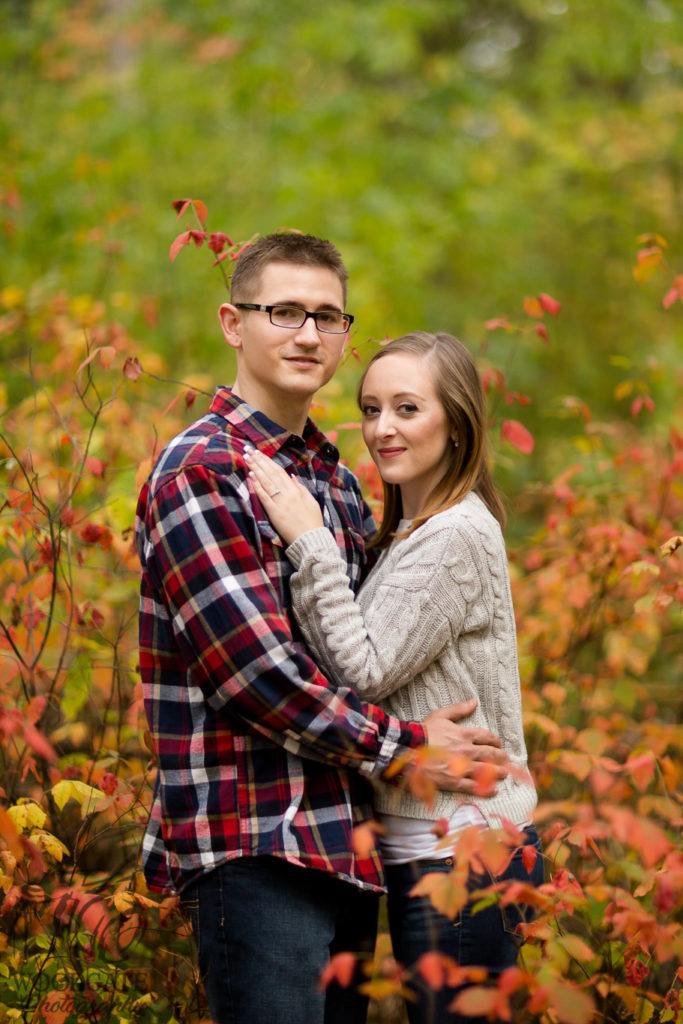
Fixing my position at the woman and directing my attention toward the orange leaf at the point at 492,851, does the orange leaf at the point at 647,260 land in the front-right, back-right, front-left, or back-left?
back-left

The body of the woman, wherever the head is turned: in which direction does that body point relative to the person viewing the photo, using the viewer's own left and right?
facing to the left of the viewer

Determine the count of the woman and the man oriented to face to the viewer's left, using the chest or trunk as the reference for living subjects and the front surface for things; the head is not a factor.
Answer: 1

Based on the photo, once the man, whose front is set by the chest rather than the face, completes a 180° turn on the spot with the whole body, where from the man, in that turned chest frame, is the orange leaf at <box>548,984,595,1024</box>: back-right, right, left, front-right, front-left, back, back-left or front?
back

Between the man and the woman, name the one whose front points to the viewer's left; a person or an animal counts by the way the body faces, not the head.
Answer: the woman

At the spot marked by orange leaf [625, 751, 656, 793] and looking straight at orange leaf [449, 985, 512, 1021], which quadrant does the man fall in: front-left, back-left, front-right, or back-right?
front-right
